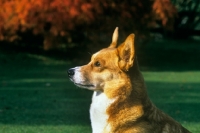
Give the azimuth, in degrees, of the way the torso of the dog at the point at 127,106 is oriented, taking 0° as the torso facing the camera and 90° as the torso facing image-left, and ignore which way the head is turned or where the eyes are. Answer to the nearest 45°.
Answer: approximately 90°
